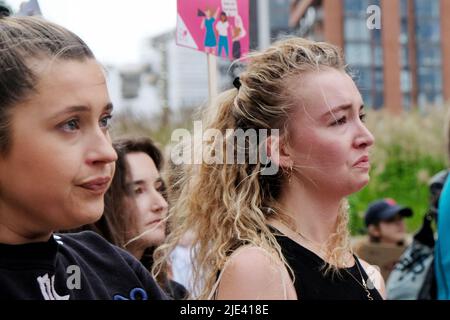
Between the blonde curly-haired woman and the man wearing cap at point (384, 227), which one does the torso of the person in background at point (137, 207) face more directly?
the blonde curly-haired woman

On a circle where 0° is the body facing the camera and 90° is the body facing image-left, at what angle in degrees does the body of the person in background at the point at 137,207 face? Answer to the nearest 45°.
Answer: approximately 315°

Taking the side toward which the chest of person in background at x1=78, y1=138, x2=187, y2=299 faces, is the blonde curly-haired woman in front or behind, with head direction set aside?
in front

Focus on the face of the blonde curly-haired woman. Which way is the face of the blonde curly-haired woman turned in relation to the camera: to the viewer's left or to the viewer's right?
to the viewer's right

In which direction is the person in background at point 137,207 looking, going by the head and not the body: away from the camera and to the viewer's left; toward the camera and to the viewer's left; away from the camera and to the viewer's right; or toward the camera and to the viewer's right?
toward the camera and to the viewer's right

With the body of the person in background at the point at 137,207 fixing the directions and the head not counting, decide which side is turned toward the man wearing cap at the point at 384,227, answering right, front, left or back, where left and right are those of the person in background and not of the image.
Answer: left

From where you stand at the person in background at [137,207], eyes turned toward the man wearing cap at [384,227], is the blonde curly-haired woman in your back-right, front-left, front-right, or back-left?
back-right
